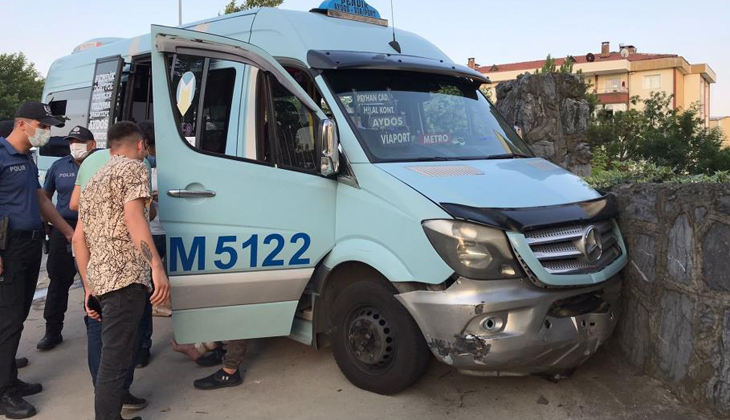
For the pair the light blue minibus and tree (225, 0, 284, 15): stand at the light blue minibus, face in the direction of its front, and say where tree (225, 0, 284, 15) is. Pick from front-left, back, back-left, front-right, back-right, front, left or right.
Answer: back-left

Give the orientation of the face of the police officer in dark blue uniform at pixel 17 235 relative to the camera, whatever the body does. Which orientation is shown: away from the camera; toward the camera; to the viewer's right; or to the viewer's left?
to the viewer's right

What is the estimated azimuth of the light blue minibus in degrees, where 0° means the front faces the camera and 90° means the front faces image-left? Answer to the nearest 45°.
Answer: approximately 315°

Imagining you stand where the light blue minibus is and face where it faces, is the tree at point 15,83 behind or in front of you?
behind

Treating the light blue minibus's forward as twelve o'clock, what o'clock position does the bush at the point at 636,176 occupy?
The bush is roughly at 10 o'clock from the light blue minibus.

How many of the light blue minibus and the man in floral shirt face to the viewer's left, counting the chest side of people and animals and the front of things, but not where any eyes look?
0
